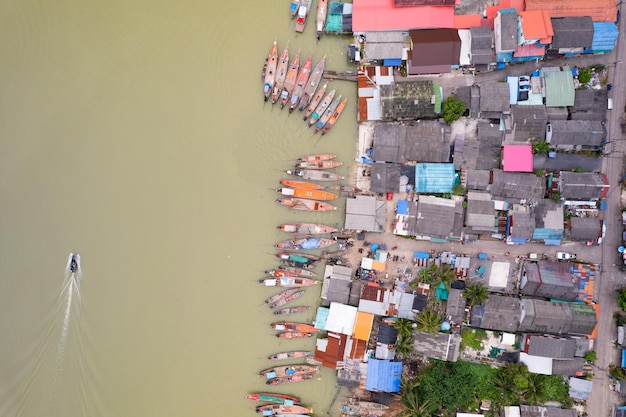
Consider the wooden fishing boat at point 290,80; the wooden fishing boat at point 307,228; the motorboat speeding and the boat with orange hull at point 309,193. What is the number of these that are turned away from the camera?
2

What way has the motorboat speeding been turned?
away from the camera

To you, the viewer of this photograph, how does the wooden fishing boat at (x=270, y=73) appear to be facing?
facing away from the viewer

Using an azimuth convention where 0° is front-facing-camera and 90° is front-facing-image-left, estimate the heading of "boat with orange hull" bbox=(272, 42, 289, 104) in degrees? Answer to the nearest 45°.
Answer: approximately 180°
